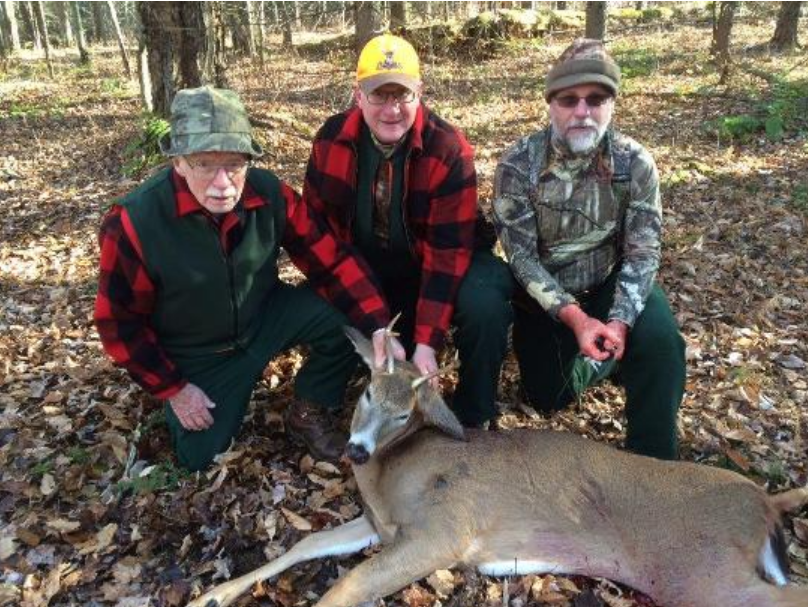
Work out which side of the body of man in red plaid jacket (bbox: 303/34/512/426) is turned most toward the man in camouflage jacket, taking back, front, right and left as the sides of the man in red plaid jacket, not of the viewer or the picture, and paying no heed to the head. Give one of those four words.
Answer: left

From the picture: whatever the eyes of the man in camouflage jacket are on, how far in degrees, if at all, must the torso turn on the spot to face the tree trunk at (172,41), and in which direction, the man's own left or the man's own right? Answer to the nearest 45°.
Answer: approximately 135° to the man's own right

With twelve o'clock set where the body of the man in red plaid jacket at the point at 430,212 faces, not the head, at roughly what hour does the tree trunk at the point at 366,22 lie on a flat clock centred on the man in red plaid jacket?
The tree trunk is roughly at 6 o'clock from the man in red plaid jacket.

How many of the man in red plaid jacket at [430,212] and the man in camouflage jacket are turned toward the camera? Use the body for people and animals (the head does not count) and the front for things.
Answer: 2

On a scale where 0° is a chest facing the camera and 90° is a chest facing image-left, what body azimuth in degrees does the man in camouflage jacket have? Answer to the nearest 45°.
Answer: approximately 0°

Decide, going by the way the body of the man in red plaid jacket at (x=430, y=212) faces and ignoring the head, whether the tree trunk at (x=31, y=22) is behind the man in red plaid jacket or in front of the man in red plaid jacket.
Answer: behind

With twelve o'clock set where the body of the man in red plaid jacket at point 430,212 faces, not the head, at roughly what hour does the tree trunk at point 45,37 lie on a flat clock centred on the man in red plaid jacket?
The tree trunk is roughly at 5 o'clock from the man in red plaid jacket.

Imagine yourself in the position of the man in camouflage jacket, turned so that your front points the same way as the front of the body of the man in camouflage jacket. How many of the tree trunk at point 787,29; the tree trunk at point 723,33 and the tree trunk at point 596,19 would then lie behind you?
3
